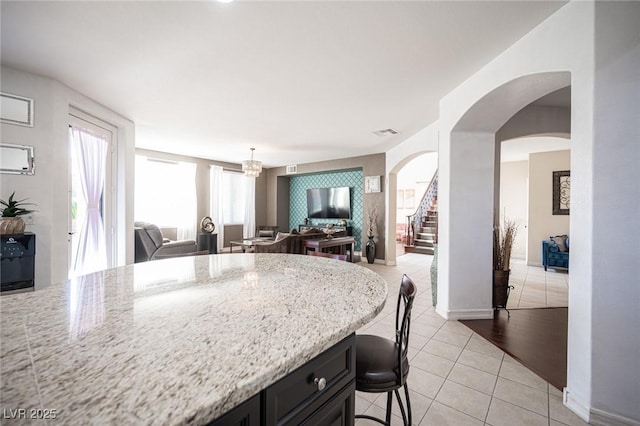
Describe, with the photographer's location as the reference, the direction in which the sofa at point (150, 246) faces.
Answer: facing to the right of the viewer

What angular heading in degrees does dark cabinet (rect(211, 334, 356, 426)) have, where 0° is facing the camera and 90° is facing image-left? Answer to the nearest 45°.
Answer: approximately 315°

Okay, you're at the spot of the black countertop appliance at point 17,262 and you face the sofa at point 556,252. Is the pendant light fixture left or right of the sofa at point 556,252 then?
left

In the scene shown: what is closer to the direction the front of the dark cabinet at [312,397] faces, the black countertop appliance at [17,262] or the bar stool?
the bar stool

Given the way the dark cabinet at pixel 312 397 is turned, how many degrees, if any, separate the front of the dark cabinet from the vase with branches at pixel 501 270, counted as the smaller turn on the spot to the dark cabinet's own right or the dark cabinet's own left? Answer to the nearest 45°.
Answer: approximately 90° to the dark cabinet's own left

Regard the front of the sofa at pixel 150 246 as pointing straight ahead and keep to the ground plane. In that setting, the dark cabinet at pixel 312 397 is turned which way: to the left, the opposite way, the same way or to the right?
to the right

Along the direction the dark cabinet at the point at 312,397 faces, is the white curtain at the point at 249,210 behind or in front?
behind

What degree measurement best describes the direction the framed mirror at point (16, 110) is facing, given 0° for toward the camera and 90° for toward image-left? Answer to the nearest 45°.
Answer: approximately 315°
